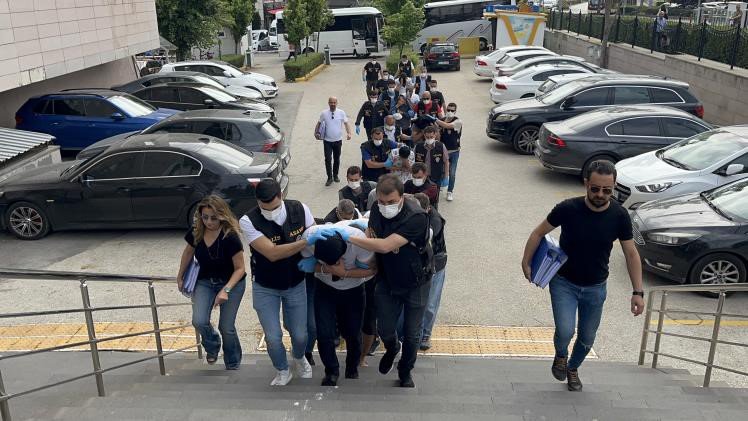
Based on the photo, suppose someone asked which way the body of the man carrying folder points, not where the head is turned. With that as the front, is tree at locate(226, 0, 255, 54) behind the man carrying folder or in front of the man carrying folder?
behind

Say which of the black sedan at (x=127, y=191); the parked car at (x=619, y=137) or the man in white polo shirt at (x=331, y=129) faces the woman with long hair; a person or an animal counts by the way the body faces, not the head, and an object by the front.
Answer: the man in white polo shirt

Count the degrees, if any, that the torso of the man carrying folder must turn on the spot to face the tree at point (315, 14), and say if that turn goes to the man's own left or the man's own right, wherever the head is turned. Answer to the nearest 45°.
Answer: approximately 135° to the man's own right

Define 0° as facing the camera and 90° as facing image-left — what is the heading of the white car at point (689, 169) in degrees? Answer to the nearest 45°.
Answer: approximately 45°

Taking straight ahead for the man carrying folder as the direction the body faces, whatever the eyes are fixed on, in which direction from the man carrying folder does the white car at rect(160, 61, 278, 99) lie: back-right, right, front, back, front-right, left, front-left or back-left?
back-right

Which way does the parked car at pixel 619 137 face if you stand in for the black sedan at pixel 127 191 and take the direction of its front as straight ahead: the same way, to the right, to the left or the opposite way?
the opposite way

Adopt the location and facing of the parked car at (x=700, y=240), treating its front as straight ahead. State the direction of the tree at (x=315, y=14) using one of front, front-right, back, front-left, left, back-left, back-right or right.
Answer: right

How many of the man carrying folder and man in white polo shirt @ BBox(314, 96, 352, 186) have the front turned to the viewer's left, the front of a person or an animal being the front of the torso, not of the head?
0

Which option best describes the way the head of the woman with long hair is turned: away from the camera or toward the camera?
toward the camera

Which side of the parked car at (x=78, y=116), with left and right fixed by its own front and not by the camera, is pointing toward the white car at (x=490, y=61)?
left

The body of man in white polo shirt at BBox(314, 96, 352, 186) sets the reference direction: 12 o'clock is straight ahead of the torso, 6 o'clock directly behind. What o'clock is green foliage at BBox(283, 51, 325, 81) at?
The green foliage is roughly at 6 o'clock from the man in white polo shirt.

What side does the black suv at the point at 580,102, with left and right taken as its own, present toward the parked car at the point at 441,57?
right
